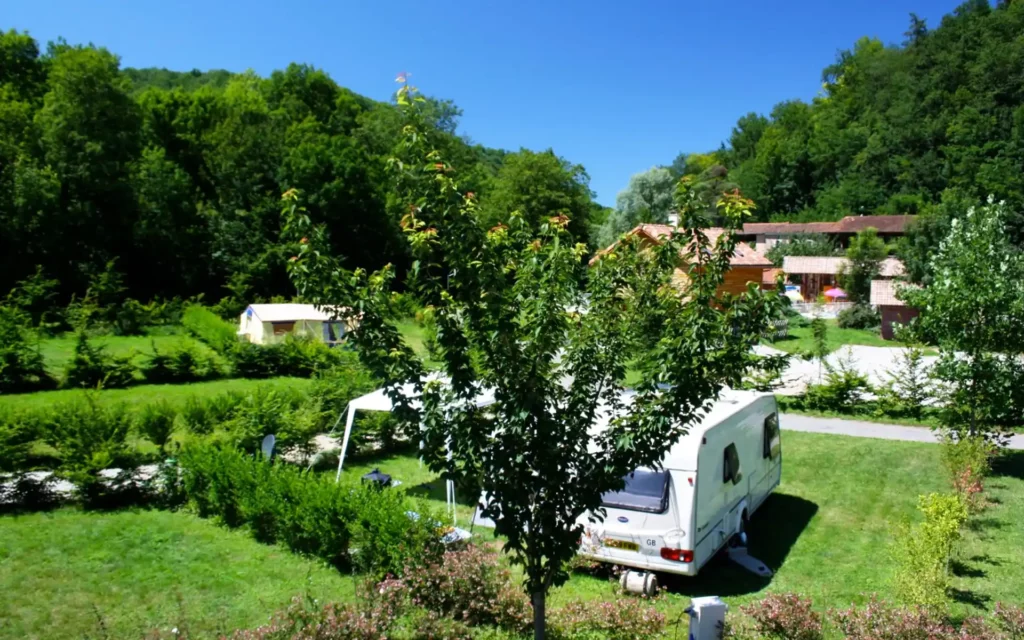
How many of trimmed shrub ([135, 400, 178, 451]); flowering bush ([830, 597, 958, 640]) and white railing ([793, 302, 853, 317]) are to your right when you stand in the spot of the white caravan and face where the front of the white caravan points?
1

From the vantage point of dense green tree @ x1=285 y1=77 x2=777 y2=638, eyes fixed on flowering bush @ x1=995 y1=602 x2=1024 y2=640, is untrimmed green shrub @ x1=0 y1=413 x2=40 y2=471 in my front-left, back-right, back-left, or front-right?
back-left

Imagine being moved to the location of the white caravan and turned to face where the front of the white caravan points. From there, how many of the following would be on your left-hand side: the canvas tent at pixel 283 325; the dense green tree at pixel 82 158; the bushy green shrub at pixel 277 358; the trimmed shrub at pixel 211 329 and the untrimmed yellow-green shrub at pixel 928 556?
4

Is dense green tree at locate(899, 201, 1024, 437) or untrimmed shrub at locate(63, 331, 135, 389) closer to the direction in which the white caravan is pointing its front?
the dense green tree

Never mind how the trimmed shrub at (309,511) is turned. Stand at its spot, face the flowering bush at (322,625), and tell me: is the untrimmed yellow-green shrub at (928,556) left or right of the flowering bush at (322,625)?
left

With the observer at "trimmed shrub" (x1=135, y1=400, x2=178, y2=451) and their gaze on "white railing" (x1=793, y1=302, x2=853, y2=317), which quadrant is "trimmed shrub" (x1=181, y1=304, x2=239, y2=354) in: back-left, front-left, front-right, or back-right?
front-left

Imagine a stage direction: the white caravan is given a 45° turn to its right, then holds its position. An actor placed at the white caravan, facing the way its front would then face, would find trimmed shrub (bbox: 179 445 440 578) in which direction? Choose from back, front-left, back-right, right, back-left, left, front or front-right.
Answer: back

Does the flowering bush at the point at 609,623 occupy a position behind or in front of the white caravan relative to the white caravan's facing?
behind

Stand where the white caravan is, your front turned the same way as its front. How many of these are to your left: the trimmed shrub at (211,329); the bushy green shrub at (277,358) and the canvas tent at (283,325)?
3

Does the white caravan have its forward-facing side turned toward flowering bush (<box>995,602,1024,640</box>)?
no

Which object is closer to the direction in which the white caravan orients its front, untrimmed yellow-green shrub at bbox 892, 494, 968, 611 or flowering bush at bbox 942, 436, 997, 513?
the flowering bush

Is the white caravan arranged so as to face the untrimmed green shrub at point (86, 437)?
no

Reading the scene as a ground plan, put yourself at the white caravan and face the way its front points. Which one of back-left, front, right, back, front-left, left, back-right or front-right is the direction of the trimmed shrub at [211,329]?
left

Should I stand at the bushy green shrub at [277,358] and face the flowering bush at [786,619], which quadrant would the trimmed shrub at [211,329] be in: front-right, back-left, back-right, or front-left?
back-right

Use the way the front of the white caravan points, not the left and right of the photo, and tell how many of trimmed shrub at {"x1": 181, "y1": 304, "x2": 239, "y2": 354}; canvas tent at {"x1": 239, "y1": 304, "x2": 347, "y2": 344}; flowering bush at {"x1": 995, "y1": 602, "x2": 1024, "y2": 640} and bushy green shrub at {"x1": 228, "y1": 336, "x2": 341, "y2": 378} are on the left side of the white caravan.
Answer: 3

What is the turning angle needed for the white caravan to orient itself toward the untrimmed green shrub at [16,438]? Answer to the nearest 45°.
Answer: approximately 135° to its left

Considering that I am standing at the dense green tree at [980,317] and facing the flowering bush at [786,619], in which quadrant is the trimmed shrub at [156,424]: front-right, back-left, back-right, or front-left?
front-right

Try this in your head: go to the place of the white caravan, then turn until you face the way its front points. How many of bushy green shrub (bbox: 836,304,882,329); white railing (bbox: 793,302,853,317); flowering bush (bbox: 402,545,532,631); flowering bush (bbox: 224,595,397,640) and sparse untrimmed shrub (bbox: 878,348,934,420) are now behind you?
2

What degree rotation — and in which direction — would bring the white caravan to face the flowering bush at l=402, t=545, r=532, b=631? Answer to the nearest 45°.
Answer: approximately 180°

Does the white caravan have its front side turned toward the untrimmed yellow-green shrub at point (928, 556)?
no

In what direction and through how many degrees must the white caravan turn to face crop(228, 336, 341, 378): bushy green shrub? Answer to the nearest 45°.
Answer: approximately 90° to its left

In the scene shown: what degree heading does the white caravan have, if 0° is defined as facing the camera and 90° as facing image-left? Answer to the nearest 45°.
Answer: approximately 225°
